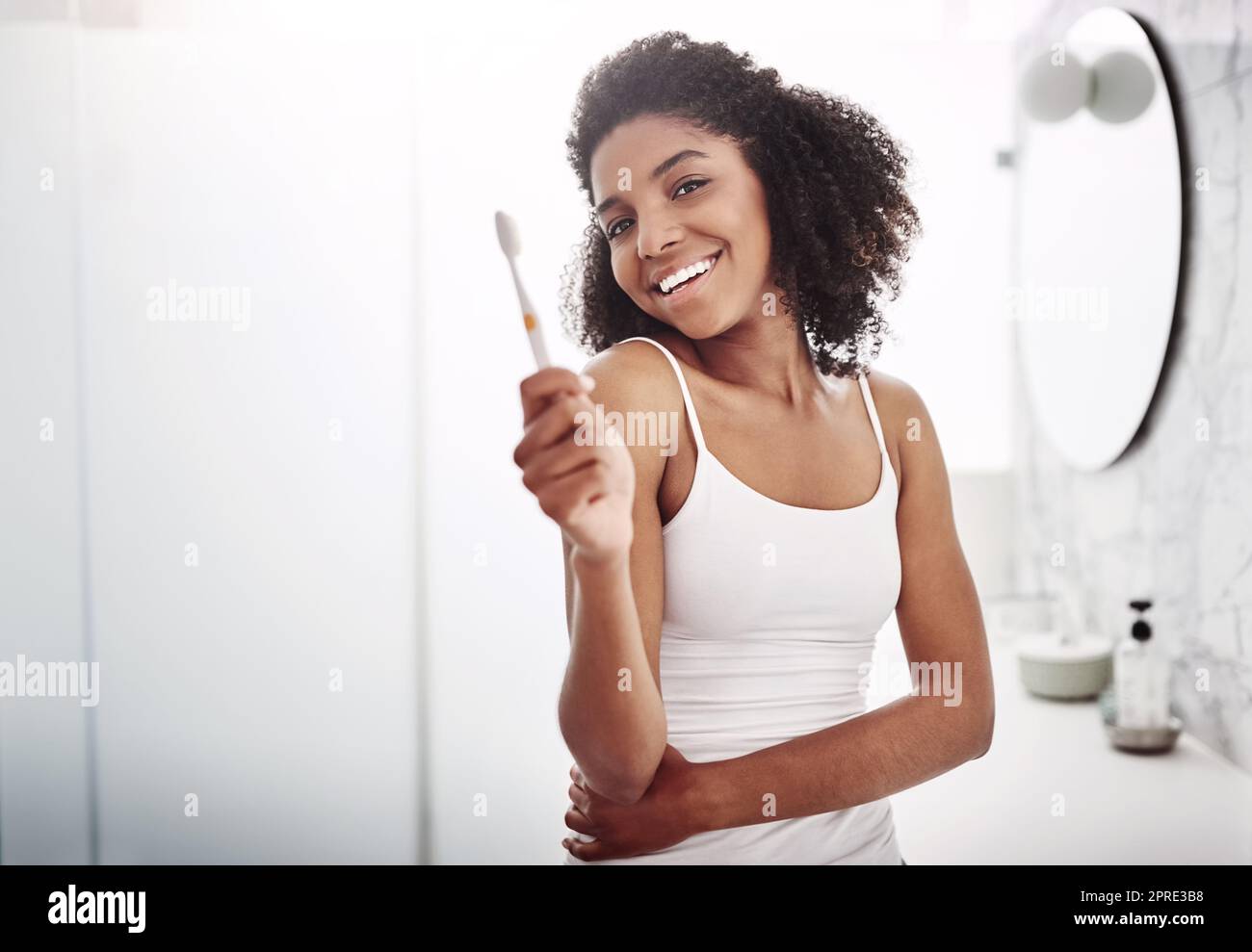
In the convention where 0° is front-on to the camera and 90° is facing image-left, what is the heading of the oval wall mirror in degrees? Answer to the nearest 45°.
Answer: approximately 45°
